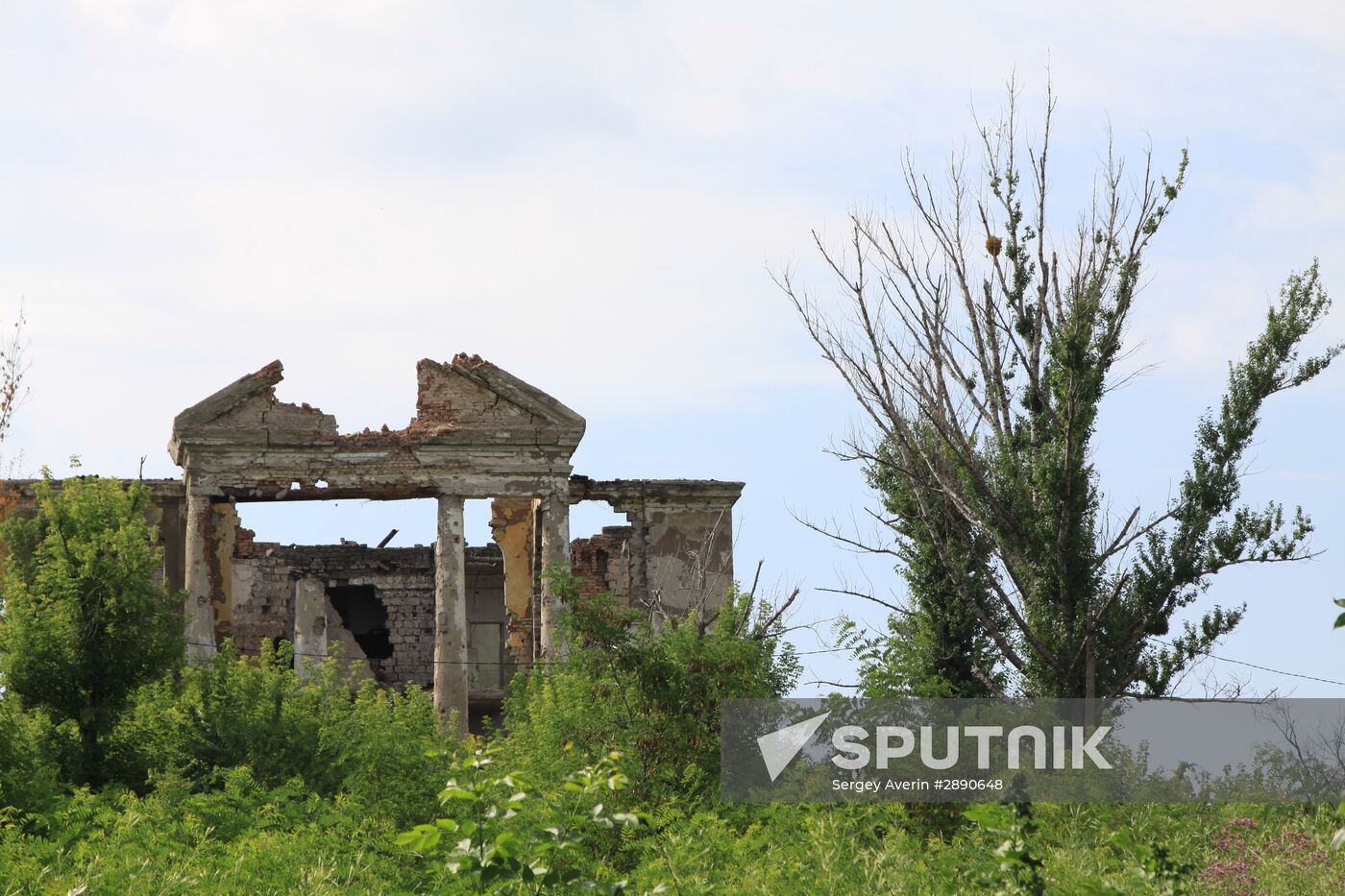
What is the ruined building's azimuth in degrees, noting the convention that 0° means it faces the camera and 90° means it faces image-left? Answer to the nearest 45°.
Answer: approximately 0°
